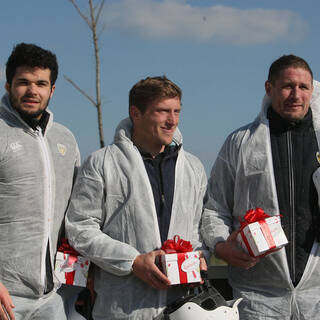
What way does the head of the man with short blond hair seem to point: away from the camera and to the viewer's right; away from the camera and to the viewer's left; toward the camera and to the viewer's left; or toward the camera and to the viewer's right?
toward the camera and to the viewer's right

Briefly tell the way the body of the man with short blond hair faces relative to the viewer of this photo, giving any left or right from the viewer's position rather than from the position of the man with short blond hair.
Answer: facing the viewer and to the right of the viewer

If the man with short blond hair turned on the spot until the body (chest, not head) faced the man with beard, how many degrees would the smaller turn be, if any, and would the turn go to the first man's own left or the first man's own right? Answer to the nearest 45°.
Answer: approximately 135° to the first man's own right
